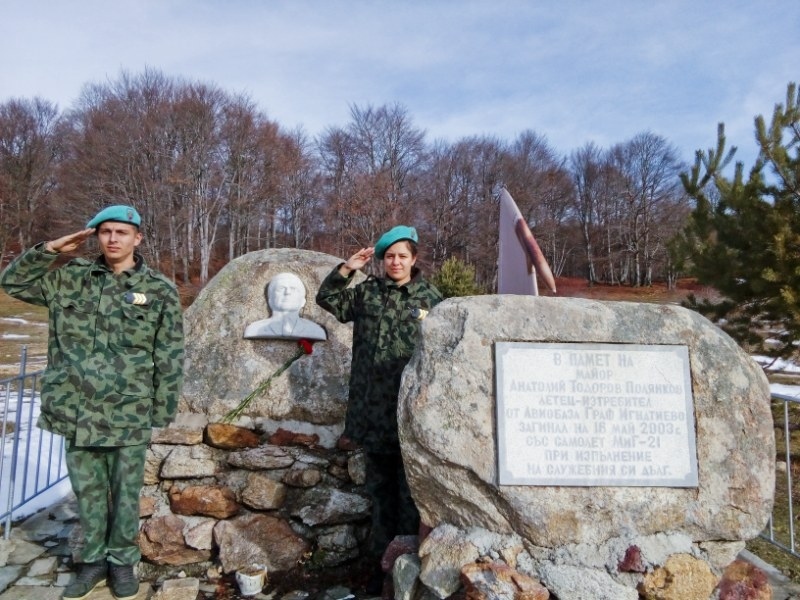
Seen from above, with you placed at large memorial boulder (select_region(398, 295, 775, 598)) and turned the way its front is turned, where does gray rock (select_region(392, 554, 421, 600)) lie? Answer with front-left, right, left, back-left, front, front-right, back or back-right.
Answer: right

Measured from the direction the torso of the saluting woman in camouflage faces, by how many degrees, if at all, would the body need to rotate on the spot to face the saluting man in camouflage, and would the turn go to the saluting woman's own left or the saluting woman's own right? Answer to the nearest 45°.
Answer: approximately 90° to the saluting woman's own right

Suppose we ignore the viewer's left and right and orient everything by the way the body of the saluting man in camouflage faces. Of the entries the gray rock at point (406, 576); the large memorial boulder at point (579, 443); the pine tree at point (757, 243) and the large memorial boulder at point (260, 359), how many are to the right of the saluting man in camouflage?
0

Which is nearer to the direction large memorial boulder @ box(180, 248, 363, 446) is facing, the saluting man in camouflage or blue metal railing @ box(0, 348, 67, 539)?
the saluting man in camouflage

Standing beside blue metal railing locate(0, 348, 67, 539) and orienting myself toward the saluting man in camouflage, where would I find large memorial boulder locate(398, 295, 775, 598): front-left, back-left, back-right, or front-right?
front-left

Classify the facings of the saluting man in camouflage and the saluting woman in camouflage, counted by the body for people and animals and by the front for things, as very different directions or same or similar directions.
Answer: same or similar directions

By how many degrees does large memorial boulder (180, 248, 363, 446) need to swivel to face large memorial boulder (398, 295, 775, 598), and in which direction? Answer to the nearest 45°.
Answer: approximately 45° to its left

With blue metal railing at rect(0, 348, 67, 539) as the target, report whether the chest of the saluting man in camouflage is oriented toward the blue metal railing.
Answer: no

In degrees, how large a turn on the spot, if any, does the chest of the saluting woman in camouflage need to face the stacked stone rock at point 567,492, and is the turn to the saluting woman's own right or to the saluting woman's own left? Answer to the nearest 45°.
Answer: approximately 45° to the saluting woman's own left

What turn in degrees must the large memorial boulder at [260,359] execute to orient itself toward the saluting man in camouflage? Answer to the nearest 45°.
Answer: approximately 45° to its right

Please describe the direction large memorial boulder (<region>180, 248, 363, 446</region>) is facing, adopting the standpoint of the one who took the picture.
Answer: facing the viewer

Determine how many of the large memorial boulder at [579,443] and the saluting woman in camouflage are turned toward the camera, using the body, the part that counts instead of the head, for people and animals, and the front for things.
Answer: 2

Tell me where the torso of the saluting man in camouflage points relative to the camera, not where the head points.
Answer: toward the camera

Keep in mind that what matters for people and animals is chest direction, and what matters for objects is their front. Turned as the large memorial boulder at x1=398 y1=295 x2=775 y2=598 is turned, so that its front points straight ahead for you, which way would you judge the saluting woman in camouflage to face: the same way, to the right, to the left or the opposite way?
the same way

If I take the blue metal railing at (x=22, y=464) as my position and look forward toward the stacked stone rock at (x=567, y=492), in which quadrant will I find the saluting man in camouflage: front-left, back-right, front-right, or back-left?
front-right

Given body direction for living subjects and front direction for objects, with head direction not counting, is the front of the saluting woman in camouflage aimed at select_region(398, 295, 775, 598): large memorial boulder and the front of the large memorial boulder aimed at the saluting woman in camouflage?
no

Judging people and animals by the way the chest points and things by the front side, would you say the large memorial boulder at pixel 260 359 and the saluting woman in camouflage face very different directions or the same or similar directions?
same or similar directions

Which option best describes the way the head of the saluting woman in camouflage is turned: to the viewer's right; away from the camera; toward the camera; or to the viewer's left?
toward the camera

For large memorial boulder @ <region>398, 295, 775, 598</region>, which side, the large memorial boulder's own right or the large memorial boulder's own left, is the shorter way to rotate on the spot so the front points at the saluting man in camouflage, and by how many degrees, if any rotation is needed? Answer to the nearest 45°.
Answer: approximately 90° to the large memorial boulder's own right

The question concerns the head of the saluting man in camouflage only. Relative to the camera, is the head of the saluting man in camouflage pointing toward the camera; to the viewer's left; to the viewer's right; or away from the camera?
toward the camera
